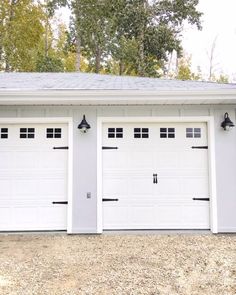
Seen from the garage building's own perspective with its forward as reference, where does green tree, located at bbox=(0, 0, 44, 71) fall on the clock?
The green tree is roughly at 5 o'clock from the garage building.

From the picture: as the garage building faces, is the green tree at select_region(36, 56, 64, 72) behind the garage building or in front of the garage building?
behind

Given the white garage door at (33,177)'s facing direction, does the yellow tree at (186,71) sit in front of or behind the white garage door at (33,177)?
behind

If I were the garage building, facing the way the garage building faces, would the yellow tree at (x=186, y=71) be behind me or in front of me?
behind

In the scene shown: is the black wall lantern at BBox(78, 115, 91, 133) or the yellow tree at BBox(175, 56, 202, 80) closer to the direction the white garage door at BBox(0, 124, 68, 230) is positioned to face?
the black wall lantern

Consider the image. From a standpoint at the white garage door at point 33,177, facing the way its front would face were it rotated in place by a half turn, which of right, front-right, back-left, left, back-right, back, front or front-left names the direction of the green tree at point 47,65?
front

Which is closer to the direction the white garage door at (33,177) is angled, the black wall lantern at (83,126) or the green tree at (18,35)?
the black wall lantern

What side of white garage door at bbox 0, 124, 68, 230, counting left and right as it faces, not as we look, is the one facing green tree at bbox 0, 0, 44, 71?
back

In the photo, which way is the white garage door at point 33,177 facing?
toward the camera
